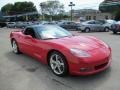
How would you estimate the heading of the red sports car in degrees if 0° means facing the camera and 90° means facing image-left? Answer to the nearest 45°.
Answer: approximately 315°

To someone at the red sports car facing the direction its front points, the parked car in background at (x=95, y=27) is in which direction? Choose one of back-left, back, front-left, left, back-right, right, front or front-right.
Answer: back-left

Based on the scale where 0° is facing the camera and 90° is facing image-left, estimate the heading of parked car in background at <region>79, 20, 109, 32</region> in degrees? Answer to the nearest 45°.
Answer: approximately 45°

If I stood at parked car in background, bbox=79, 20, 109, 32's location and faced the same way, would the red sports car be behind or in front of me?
in front
